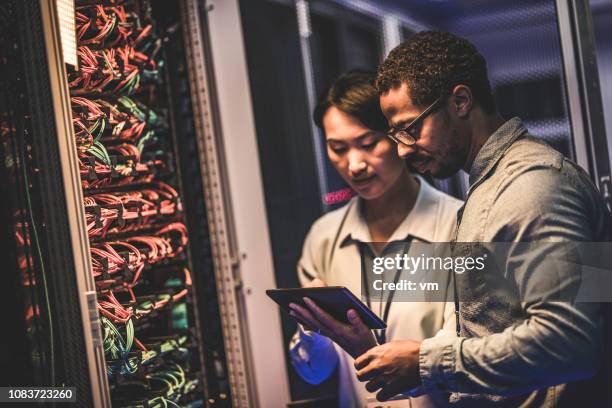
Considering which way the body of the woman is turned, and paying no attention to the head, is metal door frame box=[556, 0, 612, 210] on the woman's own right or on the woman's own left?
on the woman's own left

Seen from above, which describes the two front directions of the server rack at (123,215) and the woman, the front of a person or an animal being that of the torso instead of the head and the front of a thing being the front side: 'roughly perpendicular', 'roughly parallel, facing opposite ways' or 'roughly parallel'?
roughly perpendicular

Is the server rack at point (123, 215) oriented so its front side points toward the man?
yes

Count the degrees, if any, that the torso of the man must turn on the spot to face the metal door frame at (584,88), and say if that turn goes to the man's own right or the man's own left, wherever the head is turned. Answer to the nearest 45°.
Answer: approximately 135° to the man's own right

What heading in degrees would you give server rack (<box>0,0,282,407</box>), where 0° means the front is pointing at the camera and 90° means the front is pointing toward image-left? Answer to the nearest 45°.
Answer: approximately 315°

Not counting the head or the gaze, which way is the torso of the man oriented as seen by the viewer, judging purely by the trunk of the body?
to the viewer's left

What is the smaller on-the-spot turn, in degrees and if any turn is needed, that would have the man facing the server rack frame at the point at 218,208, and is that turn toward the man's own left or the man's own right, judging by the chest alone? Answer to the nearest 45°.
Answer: approximately 45° to the man's own right

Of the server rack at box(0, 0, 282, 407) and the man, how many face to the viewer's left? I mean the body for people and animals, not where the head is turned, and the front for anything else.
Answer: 1

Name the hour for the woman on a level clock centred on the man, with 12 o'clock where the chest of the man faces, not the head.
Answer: The woman is roughly at 2 o'clock from the man.

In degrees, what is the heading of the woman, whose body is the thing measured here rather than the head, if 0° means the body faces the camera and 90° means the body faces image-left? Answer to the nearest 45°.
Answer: approximately 45°

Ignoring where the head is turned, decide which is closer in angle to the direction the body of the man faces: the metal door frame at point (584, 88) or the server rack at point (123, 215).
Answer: the server rack

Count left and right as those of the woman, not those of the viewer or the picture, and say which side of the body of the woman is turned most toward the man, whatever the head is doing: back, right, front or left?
left

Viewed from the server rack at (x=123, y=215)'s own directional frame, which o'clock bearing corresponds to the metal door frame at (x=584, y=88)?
The metal door frame is roughly at 11 o'clock from the server rack.

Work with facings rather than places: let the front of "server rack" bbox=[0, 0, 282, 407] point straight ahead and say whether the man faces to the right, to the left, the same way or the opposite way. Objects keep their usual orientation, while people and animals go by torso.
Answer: the opposite way
